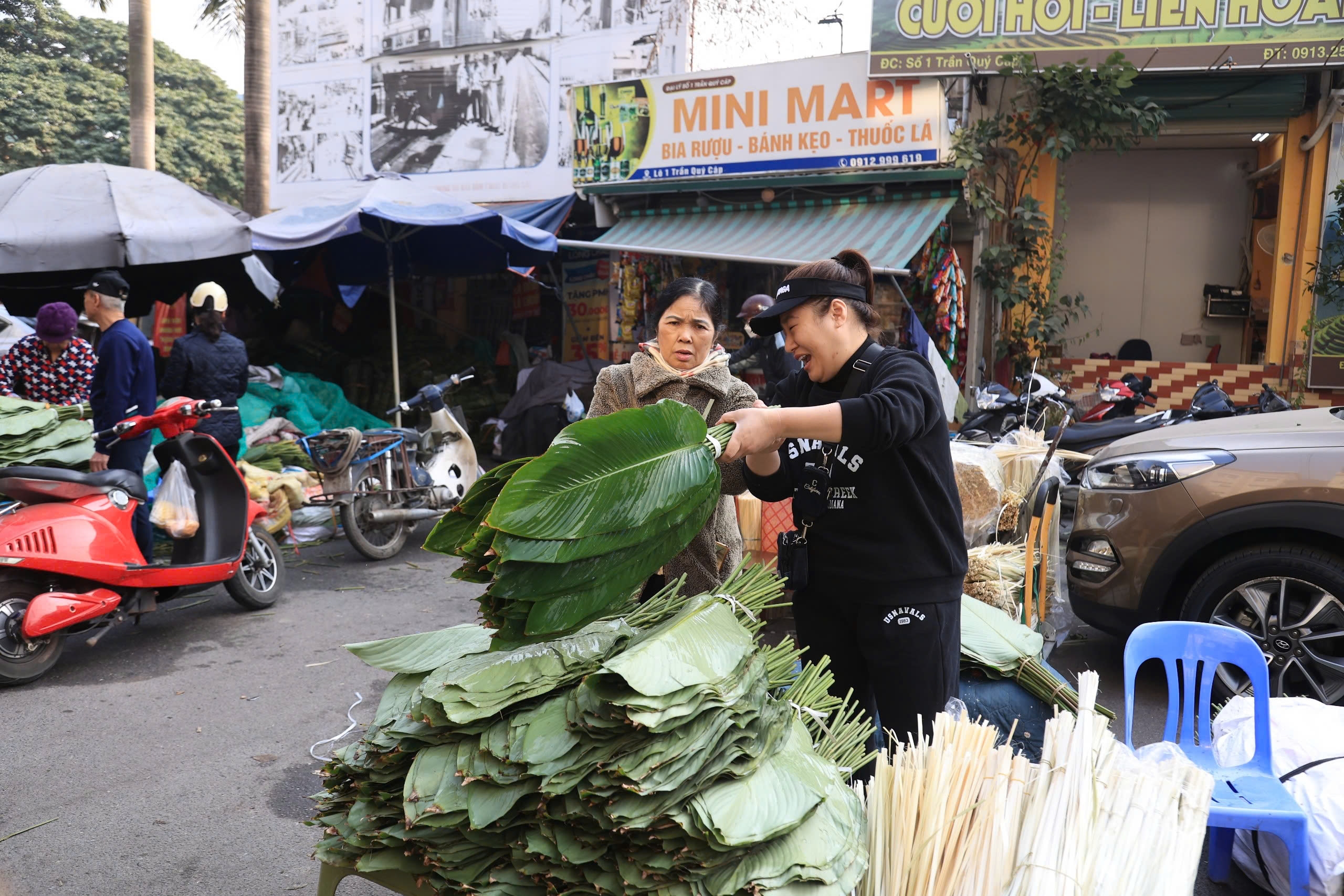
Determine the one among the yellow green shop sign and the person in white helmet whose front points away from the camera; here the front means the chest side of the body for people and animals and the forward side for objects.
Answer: the person in white helmet

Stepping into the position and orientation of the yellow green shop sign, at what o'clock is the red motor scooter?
The red motor scooter is roughly at 1 o'clock from the yellow green shop sign.

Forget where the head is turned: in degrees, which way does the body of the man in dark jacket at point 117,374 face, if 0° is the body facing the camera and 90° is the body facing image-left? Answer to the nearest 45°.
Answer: approximately 90°

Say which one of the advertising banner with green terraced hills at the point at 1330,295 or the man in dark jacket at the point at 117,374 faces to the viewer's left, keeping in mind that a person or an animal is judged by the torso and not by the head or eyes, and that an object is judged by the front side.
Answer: the man in dark jacket

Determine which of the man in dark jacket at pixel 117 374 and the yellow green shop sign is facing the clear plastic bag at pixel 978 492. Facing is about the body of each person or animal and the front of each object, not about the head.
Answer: the yellow green shop sign

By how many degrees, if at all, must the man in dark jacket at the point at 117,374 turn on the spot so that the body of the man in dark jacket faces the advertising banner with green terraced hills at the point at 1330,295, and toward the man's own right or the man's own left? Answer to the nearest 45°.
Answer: approximately 180°

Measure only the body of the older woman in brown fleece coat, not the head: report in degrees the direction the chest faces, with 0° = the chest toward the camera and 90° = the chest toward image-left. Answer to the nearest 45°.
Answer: approximately 0°

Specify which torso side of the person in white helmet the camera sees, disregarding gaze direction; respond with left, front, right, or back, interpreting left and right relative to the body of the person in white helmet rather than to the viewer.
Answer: back

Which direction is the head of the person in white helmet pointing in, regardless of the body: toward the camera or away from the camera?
away from the camera

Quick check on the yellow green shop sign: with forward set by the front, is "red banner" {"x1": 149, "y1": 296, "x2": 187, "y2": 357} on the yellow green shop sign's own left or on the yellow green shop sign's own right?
on the yellow green shop sign's own right

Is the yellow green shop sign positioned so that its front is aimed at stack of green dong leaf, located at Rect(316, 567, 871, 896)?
yes

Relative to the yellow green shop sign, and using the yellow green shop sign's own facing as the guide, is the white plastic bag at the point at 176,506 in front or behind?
in front

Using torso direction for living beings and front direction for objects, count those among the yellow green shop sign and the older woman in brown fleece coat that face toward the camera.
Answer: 2
